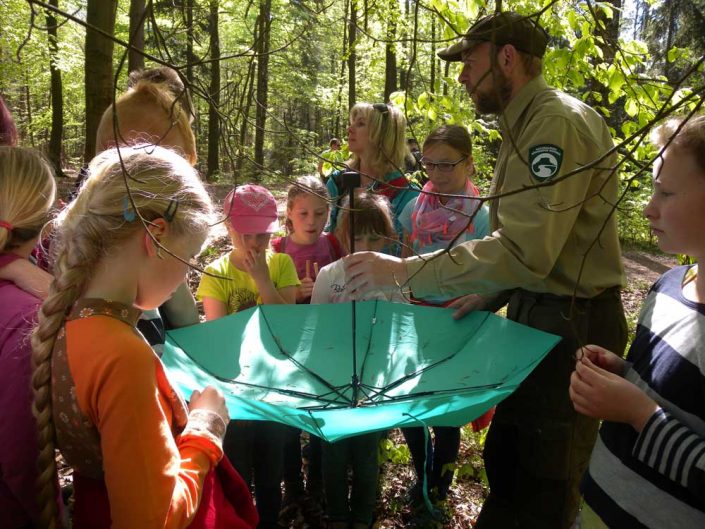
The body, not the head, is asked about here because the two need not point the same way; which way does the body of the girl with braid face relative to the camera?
to the viewer's right

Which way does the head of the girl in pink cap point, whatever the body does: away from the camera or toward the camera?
toward the camera

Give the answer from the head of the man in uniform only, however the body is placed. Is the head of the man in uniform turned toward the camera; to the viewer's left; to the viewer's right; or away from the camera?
to the viewer's left

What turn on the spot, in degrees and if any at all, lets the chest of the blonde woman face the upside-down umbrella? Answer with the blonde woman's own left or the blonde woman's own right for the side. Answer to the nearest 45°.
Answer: approximately 45° to the blonde woman's own left

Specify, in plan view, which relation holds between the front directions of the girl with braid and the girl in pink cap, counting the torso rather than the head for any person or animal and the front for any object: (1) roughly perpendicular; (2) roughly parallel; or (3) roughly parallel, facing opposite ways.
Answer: roughly perpendicular

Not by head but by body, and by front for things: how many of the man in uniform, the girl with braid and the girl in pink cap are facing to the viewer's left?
1

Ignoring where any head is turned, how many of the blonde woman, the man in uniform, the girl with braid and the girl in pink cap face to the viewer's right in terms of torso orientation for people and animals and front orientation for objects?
1

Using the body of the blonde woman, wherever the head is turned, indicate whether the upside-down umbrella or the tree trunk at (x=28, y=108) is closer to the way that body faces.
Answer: the upside-down umbrella

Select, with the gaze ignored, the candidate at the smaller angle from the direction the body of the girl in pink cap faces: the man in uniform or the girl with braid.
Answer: the girl with braid

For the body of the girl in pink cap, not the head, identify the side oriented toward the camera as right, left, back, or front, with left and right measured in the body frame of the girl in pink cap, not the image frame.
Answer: front

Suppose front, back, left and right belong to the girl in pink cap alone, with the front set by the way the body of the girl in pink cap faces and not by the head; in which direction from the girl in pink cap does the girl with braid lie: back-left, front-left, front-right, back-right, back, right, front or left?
front

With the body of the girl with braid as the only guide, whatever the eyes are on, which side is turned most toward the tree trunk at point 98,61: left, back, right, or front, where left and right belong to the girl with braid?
left

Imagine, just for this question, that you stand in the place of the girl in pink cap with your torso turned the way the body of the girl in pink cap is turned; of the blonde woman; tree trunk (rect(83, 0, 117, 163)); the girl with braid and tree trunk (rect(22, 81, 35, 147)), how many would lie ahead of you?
1

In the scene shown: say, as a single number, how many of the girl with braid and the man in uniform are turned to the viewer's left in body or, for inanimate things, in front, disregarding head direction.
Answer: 1

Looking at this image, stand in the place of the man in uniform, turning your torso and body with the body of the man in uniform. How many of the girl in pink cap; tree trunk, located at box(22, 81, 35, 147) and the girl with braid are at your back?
0

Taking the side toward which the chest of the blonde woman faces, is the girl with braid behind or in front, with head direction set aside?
in front

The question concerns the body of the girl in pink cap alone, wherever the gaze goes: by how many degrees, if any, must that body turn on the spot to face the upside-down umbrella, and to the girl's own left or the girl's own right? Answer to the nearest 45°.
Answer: approximately 45° to the girl's own left

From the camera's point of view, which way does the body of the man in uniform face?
to the viewer's left

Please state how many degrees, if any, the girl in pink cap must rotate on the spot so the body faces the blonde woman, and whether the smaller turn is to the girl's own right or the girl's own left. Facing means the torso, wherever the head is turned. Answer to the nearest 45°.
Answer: approximately 135° to the girl's own left
